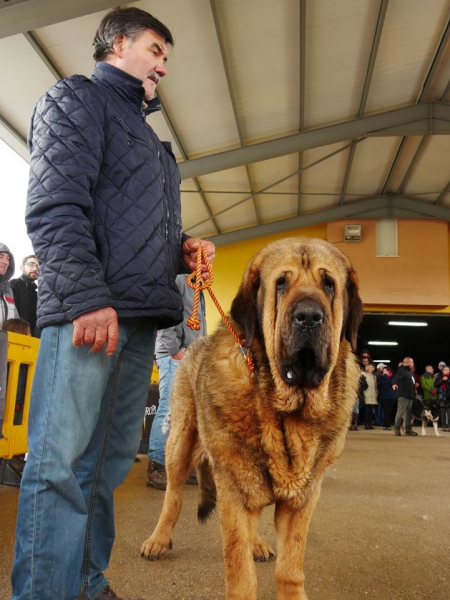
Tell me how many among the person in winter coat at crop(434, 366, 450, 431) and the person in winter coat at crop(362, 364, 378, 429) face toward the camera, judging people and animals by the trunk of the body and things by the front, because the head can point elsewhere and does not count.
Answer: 2

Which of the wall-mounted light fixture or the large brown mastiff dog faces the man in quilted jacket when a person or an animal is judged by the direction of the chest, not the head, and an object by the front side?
the wall-mounted light fixture

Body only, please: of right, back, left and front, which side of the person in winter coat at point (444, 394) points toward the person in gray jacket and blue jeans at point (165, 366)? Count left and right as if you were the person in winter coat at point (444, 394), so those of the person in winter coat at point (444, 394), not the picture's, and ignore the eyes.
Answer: front

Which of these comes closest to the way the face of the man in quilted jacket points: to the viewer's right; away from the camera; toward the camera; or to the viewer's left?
to the viewer's right

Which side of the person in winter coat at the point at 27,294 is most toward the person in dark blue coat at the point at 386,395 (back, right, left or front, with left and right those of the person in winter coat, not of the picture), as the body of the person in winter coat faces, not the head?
left

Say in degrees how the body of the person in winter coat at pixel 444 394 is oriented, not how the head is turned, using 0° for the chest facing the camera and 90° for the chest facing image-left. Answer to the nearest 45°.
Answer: approximately 0°

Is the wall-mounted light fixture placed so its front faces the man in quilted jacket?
yes

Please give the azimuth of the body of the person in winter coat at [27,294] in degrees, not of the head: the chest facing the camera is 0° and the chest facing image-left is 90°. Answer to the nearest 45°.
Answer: approximately 315°

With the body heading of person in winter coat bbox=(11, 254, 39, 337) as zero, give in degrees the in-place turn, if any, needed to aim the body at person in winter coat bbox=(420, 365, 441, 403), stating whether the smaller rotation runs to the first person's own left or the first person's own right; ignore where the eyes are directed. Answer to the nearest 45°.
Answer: approximately 90° to the first person's own left

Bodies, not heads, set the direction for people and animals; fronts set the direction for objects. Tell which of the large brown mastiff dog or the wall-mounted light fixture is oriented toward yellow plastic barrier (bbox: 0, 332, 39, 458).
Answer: the wall-mounted light fixture

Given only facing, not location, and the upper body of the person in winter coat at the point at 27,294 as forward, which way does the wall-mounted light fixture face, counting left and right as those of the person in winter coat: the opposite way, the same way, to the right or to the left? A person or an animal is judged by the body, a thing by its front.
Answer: to the right

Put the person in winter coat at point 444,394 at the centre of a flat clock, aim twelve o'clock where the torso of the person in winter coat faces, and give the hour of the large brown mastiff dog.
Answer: The large brown mastiff dog is roughly at 12 o'clock from the person in winter coat.
